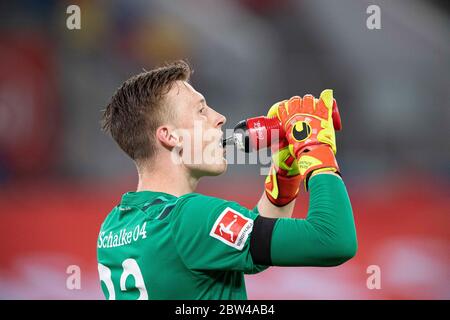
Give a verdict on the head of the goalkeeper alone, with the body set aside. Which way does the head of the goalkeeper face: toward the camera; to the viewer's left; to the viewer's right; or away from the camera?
to the viewer's right

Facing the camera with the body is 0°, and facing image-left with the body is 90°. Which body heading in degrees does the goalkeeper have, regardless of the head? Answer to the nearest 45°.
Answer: approximately 225°
